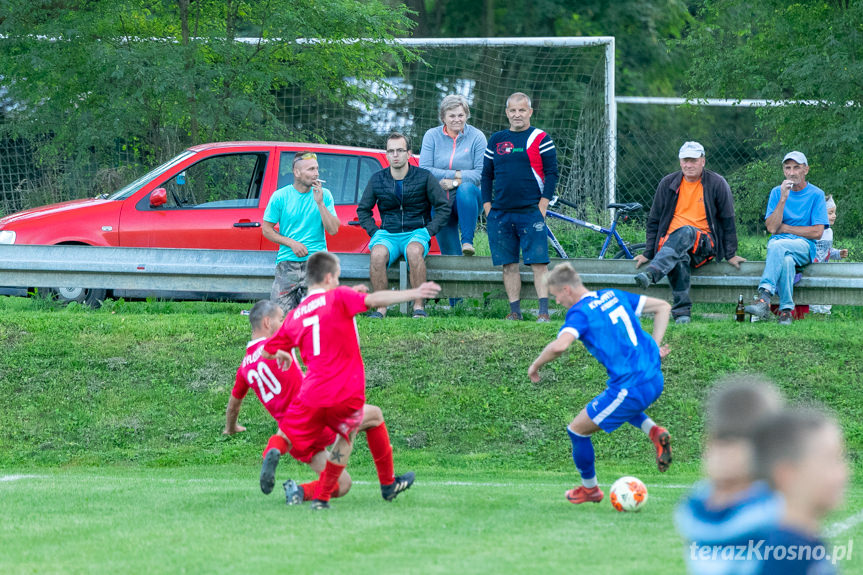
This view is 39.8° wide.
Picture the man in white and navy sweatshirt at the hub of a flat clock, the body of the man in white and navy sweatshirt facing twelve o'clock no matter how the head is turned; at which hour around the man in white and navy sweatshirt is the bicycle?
The bicycle is roughly at 7 o'clock from the man in white and navy sweatshirt.

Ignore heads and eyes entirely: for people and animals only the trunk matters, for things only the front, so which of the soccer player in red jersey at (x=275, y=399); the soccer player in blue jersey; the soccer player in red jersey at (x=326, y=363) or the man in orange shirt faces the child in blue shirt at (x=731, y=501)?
the man in orange shirt

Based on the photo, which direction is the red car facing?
to the viewer's left

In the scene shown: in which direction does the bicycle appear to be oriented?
to the viewer's left

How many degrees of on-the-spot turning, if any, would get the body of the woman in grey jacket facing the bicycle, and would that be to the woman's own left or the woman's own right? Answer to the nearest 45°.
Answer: approximately 135° to the woman's own left

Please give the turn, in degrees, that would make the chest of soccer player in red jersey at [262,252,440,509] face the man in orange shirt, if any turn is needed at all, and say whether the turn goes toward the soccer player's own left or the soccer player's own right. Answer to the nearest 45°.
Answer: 0° — they already face them

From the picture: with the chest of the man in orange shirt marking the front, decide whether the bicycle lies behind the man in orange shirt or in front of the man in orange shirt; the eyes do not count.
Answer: behind

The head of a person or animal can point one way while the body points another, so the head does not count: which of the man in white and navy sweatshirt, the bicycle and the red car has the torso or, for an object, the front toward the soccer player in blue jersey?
the man in white and navy sweatshirt

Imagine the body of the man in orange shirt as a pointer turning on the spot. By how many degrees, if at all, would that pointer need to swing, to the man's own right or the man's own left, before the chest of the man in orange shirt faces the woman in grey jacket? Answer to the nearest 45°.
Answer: approximately 90° to the man's own right

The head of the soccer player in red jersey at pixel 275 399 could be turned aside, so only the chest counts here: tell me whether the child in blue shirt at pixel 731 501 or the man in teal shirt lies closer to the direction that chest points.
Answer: the man in teal shirt
